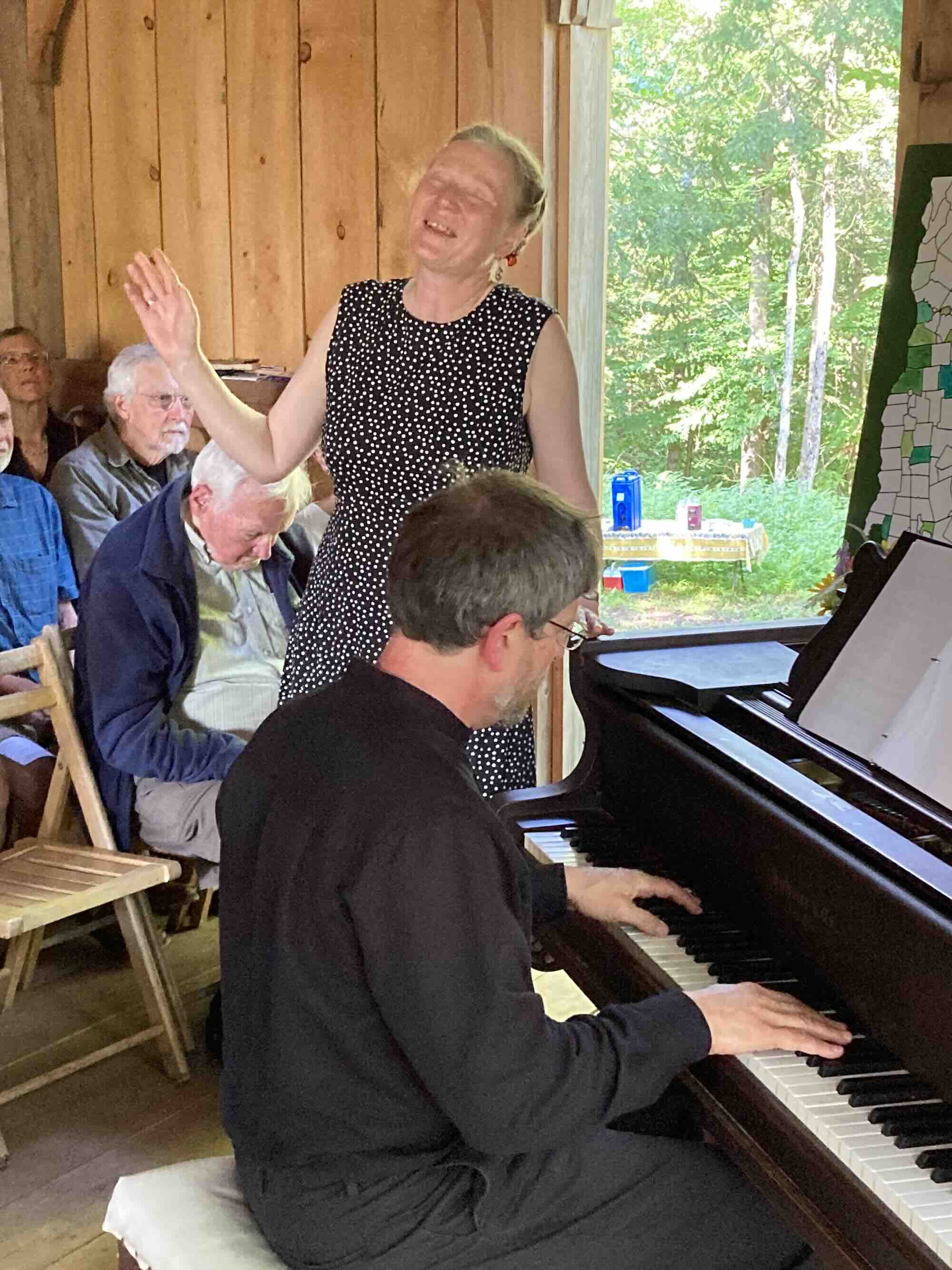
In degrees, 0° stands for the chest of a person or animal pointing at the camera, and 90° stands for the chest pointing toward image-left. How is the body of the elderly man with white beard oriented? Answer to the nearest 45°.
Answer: approximately 315°

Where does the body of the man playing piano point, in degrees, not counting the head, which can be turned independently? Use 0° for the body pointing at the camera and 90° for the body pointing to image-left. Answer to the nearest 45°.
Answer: approximately 225°

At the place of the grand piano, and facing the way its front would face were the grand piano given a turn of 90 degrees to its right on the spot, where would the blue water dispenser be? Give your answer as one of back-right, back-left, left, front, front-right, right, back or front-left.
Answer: front-right

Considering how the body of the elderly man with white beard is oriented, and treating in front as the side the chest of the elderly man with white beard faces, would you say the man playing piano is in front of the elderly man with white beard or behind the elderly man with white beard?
in front

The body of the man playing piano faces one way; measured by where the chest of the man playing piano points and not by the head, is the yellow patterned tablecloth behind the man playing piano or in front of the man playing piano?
in front

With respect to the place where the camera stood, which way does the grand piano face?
facing the viewer and to the left of the viewer

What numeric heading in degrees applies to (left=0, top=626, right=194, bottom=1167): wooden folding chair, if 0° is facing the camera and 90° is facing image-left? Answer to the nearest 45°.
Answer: approximately 315°

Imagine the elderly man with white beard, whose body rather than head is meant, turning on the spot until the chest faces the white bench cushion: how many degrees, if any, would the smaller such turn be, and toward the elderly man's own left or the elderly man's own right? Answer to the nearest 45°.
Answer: approximately 45° to the elderly man's own right

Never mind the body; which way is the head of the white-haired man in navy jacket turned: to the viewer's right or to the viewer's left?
to the viewer's right

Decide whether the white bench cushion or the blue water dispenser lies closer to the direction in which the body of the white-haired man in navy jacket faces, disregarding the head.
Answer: the white bench cushion

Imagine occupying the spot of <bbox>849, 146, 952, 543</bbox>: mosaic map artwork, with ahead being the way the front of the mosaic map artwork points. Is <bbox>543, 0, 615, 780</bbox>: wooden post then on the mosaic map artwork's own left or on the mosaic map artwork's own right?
on the mosaic map artwork's own right

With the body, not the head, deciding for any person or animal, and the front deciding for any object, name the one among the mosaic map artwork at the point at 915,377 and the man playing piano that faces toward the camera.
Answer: the mosaic map artwork

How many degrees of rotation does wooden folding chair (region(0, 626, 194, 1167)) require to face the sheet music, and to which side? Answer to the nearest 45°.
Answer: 0° — it already faces it

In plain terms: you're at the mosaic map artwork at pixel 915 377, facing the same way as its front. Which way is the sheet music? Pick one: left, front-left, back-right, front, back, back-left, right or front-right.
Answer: front
